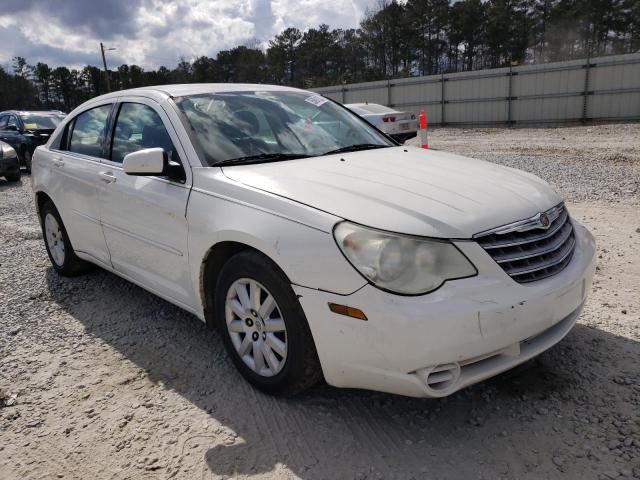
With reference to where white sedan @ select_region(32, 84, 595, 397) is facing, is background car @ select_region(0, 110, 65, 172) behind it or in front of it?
behind

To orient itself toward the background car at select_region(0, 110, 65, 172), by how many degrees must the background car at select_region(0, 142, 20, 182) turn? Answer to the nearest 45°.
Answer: approximately 135° to its left

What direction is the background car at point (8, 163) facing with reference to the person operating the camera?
facing the viewer and to the right of the viewer

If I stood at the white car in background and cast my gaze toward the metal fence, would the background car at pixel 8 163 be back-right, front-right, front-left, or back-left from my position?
back-left

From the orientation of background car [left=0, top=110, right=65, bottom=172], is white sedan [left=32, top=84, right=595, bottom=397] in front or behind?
in front

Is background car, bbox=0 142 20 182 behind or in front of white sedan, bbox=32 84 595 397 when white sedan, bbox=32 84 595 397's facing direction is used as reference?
behind

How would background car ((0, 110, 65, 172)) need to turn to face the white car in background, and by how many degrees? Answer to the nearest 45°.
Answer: approximately 45° to its left

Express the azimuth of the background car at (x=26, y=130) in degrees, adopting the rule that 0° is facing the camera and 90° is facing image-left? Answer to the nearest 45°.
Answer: approximately 315°

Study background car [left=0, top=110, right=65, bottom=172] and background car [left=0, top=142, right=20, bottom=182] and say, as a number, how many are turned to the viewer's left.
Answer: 0

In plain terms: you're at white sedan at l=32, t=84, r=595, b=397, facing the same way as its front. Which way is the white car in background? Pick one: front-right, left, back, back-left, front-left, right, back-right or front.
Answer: back-left

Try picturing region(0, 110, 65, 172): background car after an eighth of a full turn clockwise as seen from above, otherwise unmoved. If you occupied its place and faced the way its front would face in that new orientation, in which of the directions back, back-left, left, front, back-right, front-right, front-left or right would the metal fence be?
left
